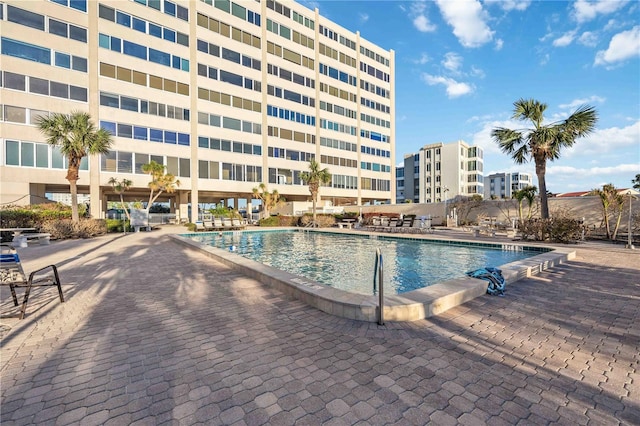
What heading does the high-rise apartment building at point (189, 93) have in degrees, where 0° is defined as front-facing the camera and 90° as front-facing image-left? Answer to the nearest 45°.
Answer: approximately 315°

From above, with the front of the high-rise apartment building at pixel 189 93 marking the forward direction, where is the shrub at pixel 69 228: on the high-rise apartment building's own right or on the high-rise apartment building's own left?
on the high-rise apartment building's own right

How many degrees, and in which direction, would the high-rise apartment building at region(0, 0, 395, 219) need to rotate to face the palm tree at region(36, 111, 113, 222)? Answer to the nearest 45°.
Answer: approximately 90° to its right

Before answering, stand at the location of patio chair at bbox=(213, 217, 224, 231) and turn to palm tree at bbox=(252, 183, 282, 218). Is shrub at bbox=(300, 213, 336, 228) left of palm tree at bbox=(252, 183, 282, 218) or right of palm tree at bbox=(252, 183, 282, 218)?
right

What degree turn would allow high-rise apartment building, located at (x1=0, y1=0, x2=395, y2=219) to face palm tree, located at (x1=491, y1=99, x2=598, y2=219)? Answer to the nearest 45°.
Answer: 0° — it already faces it

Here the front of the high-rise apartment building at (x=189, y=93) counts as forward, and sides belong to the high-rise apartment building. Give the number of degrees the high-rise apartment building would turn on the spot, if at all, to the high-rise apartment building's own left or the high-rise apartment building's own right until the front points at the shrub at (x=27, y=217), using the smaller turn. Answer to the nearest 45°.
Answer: approximately 90° to the high-rise apartment building's own right
